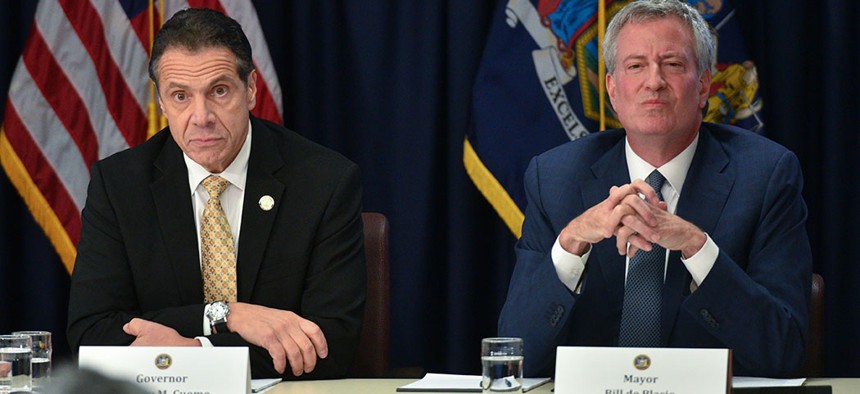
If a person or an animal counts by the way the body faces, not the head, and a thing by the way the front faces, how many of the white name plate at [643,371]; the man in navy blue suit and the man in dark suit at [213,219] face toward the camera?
3

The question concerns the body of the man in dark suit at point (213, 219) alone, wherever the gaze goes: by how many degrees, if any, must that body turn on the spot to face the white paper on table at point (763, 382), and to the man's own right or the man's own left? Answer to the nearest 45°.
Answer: approximately 45° to the man's own left

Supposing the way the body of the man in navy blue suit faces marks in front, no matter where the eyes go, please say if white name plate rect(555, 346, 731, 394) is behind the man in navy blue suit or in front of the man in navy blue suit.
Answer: in front

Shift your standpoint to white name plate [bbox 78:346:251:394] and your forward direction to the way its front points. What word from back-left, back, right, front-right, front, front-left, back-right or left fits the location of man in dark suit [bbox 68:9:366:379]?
back

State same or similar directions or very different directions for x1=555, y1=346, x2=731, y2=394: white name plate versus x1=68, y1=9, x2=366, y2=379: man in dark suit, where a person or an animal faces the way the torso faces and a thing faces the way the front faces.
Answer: same or similar directions

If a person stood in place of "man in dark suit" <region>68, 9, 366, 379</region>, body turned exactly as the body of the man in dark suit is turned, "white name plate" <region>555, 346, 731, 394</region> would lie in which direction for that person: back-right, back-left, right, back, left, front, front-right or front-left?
front-left

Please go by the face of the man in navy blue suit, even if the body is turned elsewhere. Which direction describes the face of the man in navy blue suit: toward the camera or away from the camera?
toward the camera

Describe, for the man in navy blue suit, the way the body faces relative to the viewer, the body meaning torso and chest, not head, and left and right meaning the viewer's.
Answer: facing the viewer

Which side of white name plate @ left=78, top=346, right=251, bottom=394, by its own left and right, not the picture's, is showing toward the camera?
front

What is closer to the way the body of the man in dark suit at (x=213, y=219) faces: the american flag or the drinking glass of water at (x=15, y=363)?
the drinking glass of water

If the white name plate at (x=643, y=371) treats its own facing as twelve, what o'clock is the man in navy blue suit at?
The man in navy blue suit is roughly at 6 o'clock from the white name plate.

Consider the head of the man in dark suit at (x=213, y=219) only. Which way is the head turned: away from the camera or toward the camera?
toward the camera

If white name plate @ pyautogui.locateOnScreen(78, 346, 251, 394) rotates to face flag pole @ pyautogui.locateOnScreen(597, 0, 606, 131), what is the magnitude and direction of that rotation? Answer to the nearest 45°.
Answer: approximately 135° to its left
